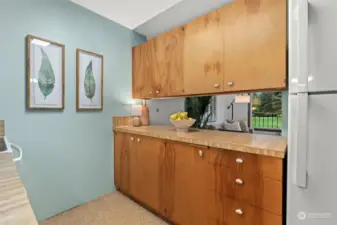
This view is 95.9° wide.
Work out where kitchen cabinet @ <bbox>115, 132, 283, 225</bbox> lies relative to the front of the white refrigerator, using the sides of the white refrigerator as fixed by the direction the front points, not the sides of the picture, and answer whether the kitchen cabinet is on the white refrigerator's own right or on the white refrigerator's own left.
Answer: on the white refrigerator's own right

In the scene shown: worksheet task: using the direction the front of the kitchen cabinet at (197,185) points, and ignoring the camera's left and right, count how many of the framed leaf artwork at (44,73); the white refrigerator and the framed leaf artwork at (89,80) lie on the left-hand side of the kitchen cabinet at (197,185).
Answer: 1

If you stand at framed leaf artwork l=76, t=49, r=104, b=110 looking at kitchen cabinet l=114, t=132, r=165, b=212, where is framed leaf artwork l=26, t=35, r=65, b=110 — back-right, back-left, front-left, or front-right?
back-right

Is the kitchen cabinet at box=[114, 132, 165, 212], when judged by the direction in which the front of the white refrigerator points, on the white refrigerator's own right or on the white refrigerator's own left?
on the white refrigerator's own right

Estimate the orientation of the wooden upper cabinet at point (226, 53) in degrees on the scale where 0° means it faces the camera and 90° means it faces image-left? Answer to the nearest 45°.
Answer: approximately 45°

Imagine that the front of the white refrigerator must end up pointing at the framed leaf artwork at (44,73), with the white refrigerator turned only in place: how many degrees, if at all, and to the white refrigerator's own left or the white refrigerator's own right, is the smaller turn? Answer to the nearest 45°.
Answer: approximately 90° to the white refrigerator's own right

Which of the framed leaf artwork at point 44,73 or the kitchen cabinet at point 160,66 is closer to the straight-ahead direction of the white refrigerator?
the framed leaf artwork

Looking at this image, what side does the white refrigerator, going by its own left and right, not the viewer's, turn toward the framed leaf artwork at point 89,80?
right
